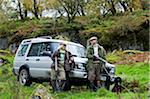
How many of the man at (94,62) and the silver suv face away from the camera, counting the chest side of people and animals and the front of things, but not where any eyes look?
0

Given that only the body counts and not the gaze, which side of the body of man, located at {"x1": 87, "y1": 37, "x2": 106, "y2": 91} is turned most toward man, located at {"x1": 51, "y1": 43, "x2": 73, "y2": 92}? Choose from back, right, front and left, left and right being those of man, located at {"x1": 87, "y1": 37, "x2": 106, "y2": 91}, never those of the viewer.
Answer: right

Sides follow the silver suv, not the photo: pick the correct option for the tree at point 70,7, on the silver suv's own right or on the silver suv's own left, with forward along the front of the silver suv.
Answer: on the silver suv's own left

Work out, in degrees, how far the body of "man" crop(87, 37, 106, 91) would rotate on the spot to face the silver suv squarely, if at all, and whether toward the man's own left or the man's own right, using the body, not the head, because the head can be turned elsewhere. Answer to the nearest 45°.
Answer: approximately 135° to the man's own right

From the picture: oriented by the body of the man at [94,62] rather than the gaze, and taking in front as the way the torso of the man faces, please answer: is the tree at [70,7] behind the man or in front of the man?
behind

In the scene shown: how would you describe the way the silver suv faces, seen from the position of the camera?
facing the viewer and to the right of the viewer

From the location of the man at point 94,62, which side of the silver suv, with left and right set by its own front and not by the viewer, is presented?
front

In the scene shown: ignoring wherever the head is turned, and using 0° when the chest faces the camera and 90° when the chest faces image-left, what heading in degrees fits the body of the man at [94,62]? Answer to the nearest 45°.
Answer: approximately 0°

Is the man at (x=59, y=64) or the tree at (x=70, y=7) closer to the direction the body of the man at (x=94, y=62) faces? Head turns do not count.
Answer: the man

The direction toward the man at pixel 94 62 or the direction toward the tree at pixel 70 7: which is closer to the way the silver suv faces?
the man
